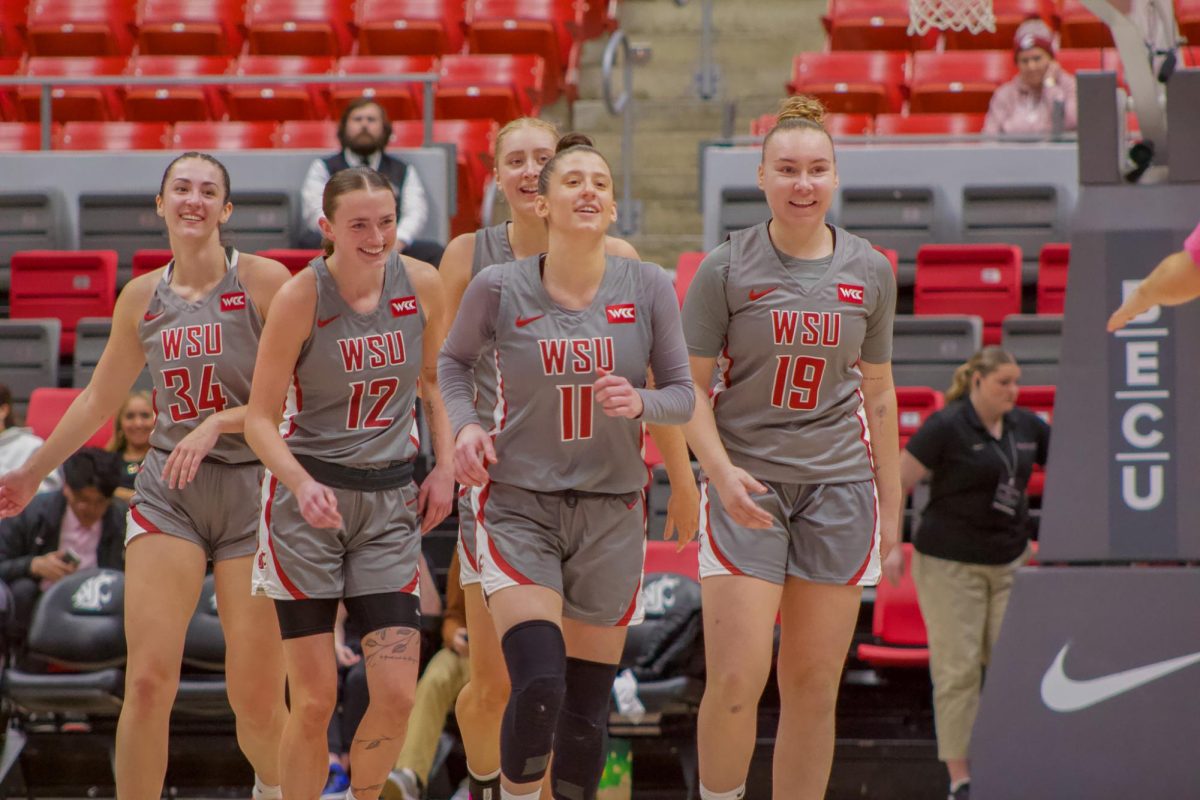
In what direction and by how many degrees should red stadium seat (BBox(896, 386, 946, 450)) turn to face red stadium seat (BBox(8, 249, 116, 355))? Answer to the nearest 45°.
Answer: approximately 90° to its right

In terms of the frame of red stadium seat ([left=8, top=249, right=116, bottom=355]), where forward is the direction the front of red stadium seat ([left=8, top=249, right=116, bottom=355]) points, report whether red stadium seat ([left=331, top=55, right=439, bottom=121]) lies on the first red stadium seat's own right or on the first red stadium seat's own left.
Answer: on the first red stadium seat's own left

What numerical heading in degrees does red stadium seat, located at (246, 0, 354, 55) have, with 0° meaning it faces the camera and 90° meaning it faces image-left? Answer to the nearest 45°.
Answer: approximately 0°

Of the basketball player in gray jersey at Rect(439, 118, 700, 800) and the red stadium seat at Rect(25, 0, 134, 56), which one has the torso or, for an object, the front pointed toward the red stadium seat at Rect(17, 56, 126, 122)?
the red stadium seat at Rect(25, 0, 134, 56)

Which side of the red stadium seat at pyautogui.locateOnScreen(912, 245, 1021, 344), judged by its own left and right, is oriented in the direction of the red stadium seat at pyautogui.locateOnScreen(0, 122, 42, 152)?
right

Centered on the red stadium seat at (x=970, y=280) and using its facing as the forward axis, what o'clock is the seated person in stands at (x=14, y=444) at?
The seated person in stands is roughly at 2 o'clock from the red stadium seat.

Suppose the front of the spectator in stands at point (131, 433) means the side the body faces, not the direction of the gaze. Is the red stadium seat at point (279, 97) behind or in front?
behind

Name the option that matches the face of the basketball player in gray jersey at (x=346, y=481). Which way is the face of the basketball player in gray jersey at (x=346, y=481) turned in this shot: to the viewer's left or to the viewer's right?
to the viewer's right

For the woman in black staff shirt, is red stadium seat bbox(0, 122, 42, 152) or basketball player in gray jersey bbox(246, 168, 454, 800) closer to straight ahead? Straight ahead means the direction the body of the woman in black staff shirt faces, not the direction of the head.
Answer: the basketball player in gray jersey

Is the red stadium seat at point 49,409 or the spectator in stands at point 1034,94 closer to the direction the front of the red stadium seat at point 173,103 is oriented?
the red stadium seat
